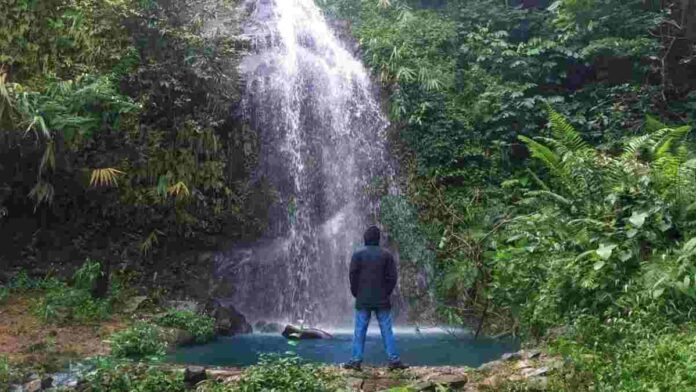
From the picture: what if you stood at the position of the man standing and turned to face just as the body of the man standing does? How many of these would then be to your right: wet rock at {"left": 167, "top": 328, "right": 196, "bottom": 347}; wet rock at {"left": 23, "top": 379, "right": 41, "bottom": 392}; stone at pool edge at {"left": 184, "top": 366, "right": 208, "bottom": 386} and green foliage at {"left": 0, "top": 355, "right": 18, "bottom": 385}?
0

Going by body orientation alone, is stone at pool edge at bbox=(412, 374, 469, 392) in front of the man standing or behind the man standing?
behind

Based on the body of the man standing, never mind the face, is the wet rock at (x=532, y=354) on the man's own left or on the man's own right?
on the man's own right

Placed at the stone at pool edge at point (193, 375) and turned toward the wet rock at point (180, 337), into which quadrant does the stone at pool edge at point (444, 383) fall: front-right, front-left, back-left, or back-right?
back-right

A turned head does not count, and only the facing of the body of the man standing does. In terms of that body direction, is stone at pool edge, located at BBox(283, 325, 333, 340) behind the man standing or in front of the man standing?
in front

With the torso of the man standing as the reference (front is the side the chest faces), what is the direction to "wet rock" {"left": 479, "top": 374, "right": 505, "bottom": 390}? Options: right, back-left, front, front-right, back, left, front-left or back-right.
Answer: back-right

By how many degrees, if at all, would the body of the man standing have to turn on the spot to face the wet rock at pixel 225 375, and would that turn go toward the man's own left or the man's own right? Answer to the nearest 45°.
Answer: approximately 135° to the man's own left

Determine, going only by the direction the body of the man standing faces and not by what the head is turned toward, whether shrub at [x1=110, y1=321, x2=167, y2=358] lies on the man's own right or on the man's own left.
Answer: on the man's own left

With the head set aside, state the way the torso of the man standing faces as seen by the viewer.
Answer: away from the camera

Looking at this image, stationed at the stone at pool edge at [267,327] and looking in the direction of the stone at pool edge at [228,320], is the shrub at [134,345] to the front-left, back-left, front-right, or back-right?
front-left

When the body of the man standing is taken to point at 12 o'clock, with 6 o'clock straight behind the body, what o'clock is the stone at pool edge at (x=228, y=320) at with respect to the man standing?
The stone at pool edge is roughly at 11 o'clock from the man standing.

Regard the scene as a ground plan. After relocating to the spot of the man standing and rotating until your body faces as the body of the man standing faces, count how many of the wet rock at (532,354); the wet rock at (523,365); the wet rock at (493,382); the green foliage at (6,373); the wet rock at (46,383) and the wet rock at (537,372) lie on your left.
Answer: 2

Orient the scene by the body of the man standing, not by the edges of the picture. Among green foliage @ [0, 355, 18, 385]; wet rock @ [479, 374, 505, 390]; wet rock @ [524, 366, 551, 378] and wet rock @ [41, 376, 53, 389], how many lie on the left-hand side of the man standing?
2

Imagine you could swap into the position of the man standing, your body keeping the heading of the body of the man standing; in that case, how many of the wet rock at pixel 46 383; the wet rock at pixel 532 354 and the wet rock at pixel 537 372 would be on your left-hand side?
1

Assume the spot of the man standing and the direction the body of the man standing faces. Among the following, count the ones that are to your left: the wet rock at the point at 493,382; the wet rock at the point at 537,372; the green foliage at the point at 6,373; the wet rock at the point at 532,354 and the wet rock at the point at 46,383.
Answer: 2
